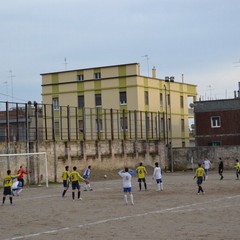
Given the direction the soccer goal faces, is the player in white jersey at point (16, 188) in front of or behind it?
in front
